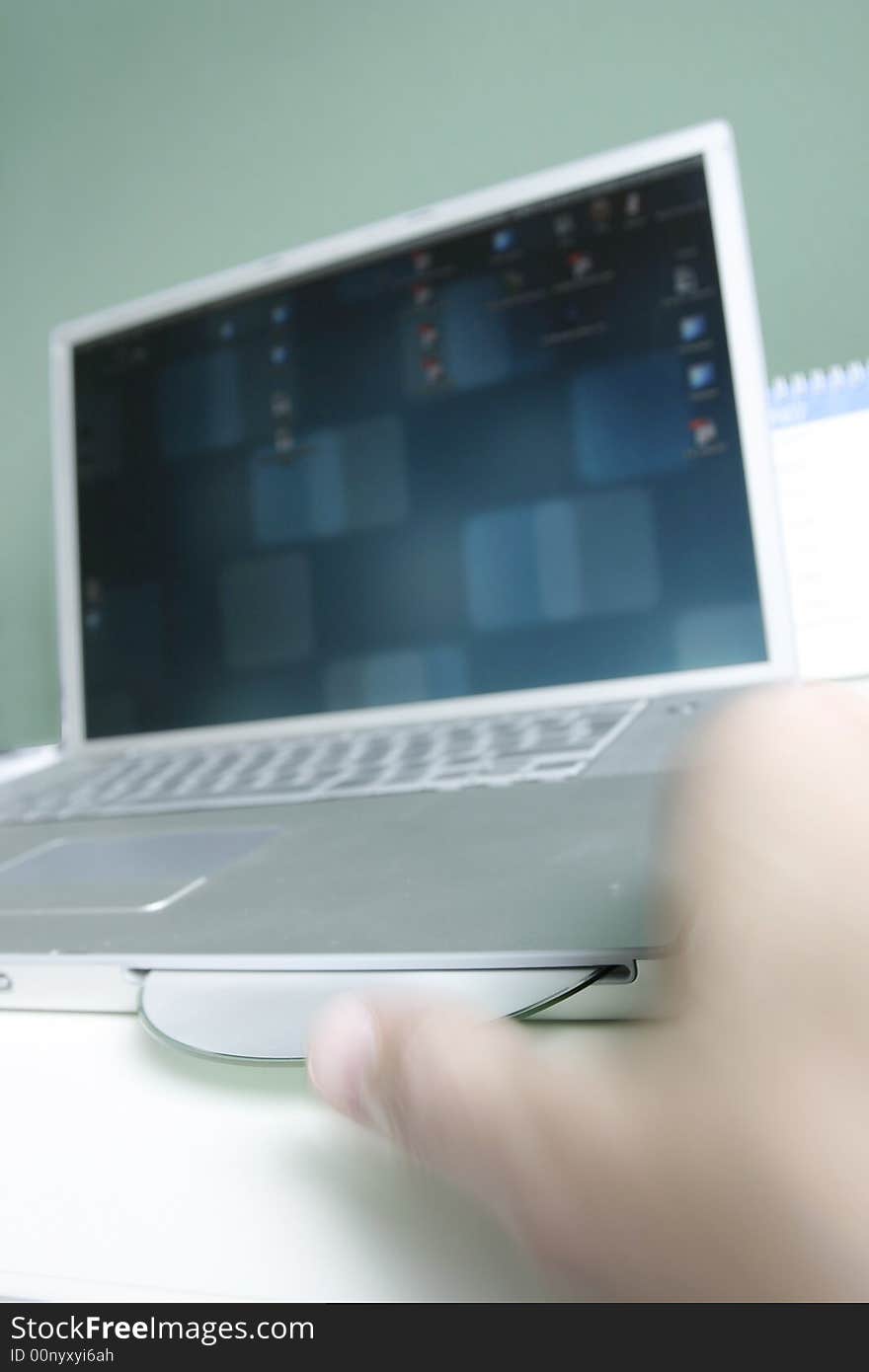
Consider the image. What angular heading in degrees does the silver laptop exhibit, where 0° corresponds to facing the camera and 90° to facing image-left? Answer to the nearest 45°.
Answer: approximately 45°
